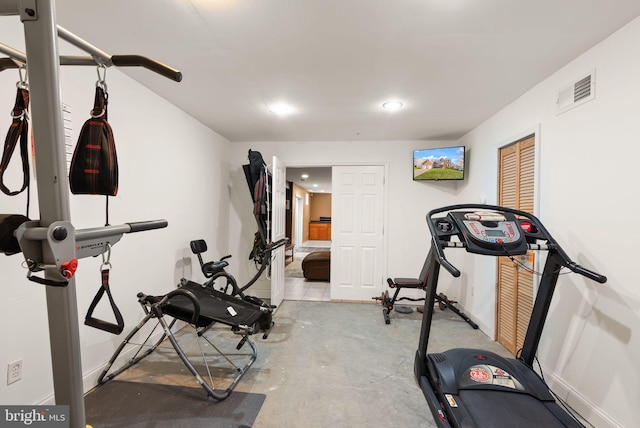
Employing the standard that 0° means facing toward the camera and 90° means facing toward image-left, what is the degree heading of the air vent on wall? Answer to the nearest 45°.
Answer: approximately 45°

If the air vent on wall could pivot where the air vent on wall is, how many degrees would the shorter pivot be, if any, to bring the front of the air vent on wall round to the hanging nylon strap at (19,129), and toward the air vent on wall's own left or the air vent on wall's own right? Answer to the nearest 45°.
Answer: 0° — it already faces it

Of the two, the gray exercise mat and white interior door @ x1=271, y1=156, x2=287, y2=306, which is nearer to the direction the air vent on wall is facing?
the gray exercise mat

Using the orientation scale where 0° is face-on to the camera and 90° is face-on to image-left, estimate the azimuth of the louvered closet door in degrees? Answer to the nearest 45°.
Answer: approximately 45°

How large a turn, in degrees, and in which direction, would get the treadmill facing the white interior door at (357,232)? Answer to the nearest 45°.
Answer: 0° — it already faces it

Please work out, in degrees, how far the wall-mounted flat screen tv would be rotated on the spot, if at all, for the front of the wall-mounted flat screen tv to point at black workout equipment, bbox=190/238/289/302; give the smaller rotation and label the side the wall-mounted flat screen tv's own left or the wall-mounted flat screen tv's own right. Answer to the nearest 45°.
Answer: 0° — it already faces it

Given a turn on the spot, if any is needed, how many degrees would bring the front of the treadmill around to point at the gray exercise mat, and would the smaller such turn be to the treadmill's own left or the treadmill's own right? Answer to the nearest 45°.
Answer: approximately 90° to the treadmill's own left

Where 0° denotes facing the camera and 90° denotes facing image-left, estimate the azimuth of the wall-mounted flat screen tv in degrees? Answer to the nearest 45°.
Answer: approximately 45°

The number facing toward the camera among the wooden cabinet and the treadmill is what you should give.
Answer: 1

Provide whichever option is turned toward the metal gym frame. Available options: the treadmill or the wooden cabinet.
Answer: the wooden cabinet

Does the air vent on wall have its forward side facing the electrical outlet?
yes

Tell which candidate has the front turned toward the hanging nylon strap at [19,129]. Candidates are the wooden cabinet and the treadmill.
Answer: the wooden cabinet
